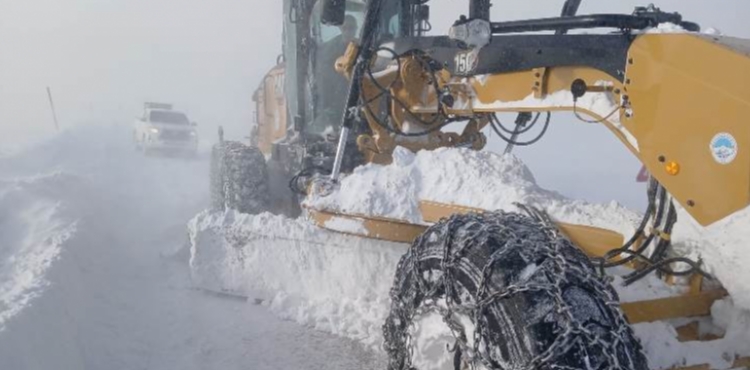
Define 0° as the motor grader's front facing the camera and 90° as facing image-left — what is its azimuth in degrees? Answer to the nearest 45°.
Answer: approximately 315°

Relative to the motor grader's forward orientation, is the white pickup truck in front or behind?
behind

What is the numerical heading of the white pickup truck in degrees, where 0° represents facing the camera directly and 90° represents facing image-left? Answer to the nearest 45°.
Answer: approximately 315°
